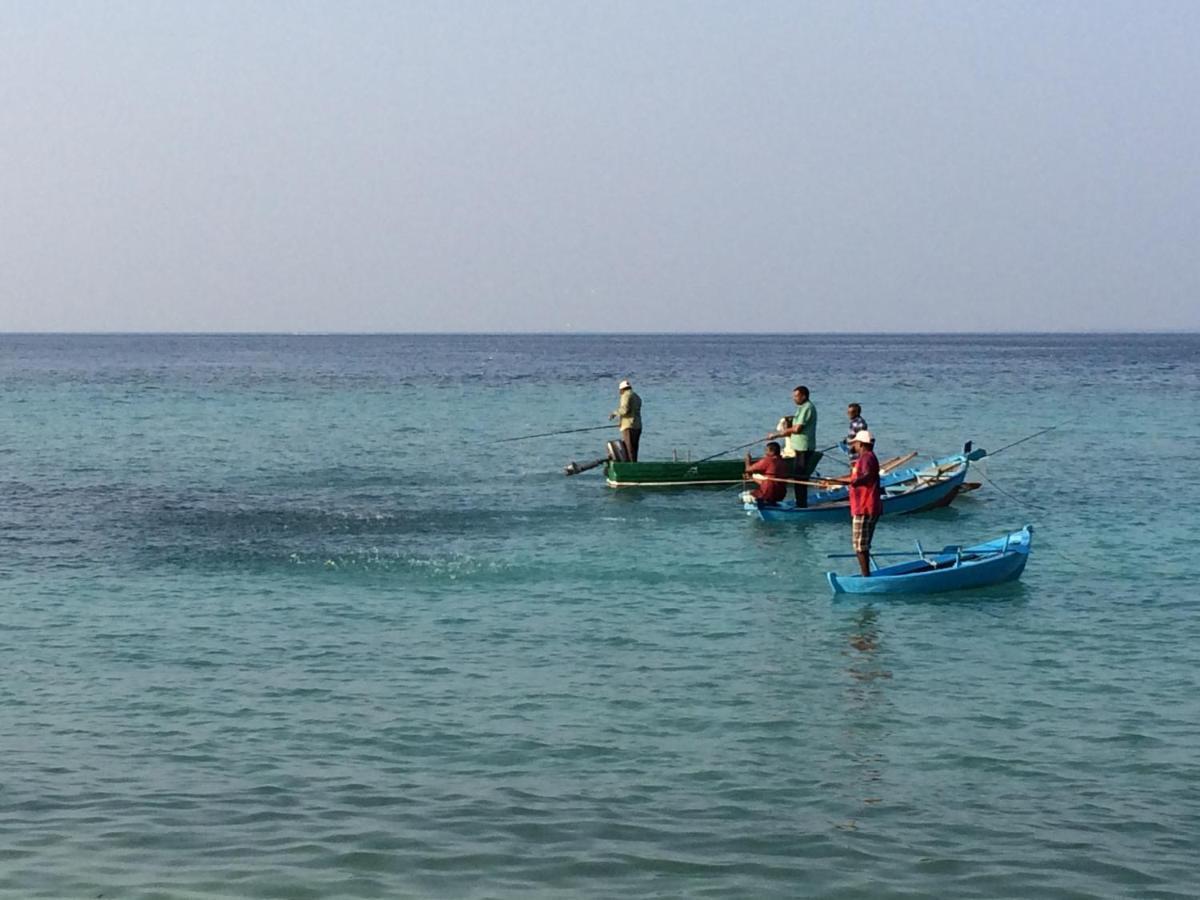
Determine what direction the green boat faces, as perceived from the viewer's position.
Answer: facing to the right of the viewer

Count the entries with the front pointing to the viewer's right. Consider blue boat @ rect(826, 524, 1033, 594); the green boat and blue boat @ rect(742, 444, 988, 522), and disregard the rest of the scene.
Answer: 3

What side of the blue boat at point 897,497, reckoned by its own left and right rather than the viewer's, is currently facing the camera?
right

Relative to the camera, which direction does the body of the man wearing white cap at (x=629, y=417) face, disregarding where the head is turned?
to the viewer's left

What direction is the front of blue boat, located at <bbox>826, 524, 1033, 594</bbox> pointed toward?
to the viewer's right

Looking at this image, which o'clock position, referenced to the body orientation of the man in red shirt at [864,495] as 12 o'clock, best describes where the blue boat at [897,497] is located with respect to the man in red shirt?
The blue boat is roughly at 3 o'clock from the man in red shirt.

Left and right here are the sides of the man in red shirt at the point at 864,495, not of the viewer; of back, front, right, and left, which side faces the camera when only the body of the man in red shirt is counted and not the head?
left

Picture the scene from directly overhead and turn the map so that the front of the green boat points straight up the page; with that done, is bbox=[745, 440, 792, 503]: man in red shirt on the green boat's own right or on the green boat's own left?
on the green boat's own right

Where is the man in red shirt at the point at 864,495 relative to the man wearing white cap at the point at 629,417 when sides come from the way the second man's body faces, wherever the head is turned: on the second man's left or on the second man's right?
on the second man's left

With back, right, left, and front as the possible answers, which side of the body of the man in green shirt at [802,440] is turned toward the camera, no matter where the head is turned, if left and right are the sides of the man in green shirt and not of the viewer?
left

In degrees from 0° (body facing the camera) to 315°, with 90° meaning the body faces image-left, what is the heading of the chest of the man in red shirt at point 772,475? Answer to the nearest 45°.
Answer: approximately 90°

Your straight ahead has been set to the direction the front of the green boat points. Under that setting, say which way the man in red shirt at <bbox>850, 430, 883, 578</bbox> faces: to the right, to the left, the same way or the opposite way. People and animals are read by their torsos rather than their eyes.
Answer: the opposite way
